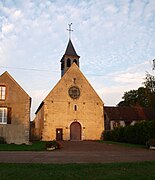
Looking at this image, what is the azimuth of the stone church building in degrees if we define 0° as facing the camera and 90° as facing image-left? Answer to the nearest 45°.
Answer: approximately 0°

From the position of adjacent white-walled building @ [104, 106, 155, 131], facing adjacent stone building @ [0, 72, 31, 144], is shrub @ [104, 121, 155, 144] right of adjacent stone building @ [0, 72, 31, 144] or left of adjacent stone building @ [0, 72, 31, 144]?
left

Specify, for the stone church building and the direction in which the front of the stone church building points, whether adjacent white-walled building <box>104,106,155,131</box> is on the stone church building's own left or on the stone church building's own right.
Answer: on the stone church building's own left

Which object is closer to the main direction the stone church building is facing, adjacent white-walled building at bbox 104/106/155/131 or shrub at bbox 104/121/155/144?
the shrub

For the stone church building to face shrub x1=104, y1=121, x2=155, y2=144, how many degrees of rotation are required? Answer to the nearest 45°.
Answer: approximately 45° to its left

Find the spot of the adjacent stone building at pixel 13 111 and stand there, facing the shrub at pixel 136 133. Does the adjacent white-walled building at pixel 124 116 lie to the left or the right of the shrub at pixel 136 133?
left

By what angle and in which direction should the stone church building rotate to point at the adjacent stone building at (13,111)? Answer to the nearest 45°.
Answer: approximately 45° to its right
